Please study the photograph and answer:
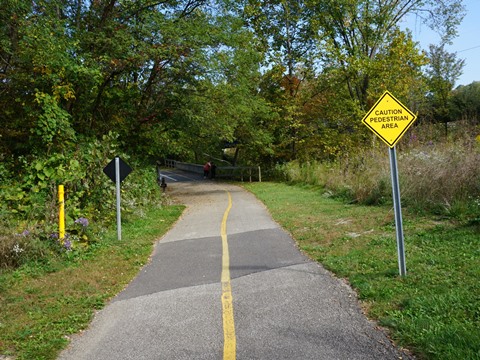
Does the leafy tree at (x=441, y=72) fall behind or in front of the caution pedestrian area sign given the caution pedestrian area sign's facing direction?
behind

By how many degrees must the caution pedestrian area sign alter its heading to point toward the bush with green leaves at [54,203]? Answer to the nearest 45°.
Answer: approximately 90° to its right

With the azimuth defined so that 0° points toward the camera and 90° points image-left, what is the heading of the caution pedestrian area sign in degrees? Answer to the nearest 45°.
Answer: approximately 0°

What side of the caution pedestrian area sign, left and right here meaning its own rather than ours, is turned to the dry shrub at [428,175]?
back

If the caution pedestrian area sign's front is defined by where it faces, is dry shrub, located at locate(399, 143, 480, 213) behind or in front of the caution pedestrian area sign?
behind
